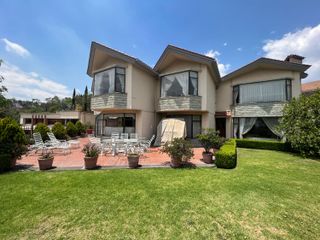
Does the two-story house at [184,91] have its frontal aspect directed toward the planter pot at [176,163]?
yes

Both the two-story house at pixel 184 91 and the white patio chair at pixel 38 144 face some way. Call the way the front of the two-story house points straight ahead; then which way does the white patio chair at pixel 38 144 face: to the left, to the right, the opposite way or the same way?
to the left

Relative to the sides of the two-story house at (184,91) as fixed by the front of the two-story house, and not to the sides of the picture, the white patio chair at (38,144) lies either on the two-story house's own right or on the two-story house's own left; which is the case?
on the two-story house's own right

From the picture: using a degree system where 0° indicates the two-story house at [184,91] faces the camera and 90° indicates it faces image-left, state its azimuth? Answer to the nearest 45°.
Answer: approximately 0°

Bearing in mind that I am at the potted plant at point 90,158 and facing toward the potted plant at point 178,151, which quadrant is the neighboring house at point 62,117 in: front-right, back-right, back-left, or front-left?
back-left

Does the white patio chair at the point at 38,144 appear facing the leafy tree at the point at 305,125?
yes

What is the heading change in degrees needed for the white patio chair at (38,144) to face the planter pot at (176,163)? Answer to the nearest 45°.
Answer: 0° — it already faces it

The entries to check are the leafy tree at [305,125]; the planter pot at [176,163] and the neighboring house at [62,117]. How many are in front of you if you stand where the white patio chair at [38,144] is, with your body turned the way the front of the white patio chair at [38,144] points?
2
